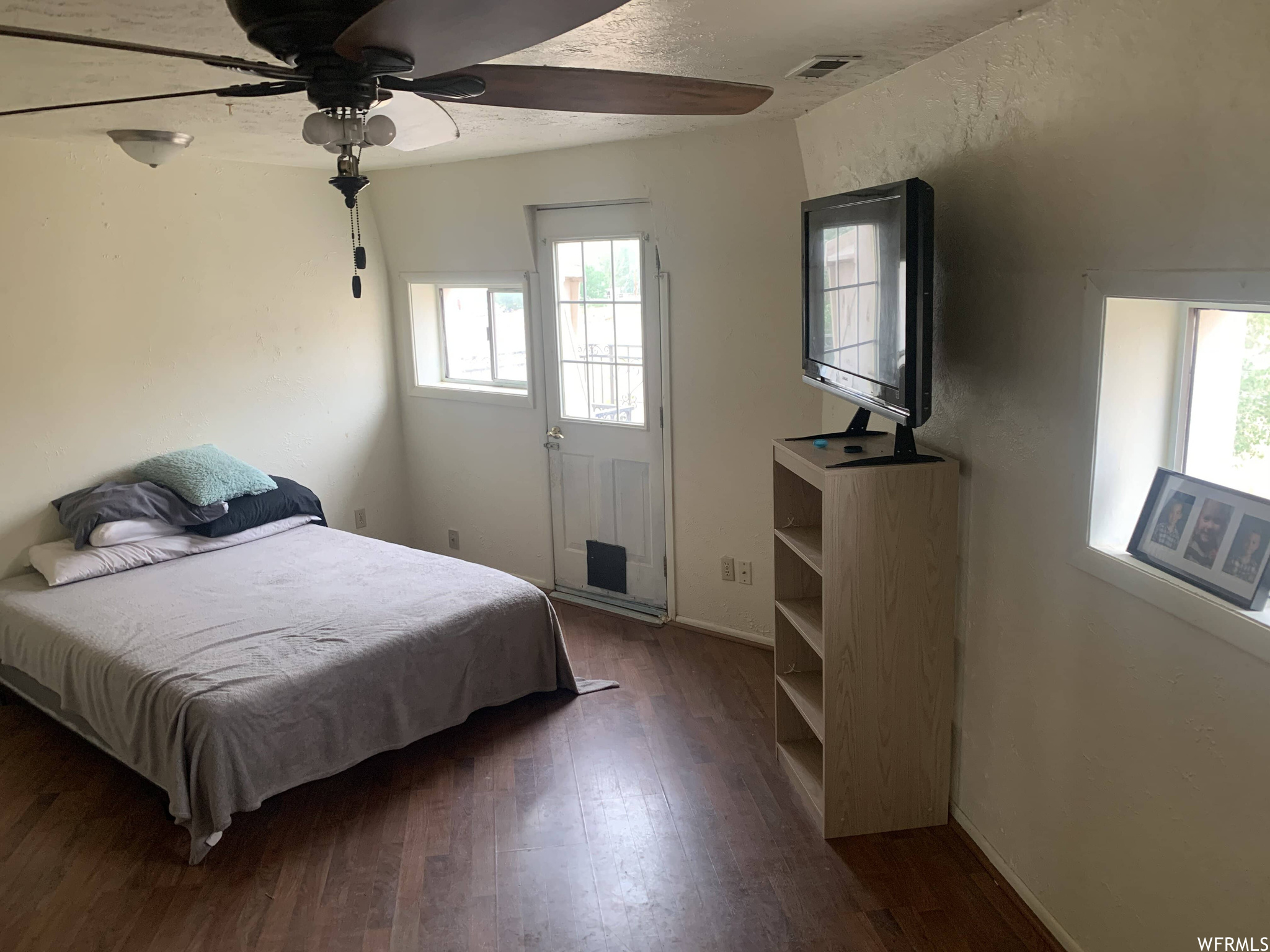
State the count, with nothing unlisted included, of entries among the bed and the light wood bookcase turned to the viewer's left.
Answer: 1

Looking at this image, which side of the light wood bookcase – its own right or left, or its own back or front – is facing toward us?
left

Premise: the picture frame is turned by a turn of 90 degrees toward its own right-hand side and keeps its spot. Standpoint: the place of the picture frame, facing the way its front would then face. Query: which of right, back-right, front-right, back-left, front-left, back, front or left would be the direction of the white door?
front

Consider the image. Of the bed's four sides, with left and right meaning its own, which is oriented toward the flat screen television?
front

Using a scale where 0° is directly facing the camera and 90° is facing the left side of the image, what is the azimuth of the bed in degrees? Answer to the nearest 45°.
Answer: approximately 315°

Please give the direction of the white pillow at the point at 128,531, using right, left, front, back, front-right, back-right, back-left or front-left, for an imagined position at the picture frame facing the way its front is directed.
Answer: front-right

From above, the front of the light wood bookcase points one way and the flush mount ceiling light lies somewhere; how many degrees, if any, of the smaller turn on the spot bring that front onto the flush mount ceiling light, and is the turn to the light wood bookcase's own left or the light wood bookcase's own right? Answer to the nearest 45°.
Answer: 0° — it already faces it

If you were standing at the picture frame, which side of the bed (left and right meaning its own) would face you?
front

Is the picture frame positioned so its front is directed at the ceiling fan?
yes

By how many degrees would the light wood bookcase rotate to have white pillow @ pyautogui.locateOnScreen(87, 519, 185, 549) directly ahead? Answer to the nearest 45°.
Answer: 0° — it already faces it

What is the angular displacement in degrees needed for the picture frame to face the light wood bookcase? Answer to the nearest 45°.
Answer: approximately 90° to its right

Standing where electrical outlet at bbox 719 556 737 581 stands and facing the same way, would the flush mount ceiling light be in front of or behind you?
in front

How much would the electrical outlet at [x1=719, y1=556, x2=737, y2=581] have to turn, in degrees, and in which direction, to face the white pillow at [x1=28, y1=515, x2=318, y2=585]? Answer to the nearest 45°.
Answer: approximately 45° to its right

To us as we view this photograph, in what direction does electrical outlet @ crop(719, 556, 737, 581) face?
facing the viewer and to the left of the viewer
